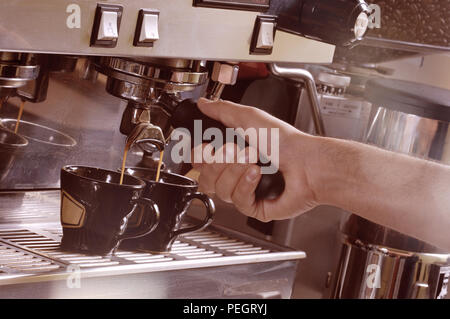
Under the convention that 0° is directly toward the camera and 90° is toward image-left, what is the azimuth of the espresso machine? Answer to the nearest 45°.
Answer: approximately 315°
